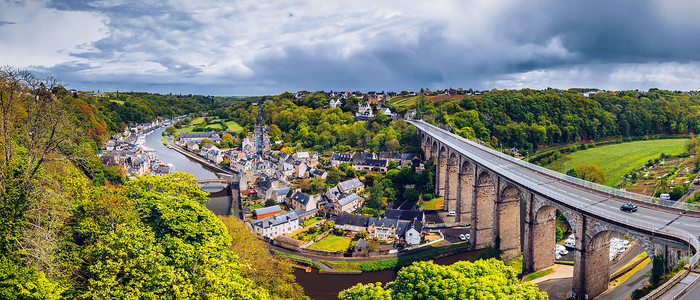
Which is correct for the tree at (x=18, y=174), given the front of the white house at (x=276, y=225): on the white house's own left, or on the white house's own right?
on the white house's own right

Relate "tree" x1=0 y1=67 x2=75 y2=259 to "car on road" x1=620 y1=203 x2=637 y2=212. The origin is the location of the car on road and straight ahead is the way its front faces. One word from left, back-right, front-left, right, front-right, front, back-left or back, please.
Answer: left

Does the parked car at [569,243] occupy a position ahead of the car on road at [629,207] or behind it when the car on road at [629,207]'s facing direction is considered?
ahead

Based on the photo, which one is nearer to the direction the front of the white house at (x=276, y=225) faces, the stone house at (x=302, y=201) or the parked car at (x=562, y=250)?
the parked car

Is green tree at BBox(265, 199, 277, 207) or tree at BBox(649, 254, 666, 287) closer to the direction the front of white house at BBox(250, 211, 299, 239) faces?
the tree

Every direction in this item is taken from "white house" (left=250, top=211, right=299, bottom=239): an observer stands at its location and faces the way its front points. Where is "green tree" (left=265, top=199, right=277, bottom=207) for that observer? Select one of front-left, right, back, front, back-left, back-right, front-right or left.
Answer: back-left

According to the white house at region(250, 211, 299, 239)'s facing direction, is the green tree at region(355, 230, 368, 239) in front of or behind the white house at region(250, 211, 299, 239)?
in front

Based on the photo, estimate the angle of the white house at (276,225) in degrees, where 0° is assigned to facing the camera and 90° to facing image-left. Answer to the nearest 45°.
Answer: approximately 315°

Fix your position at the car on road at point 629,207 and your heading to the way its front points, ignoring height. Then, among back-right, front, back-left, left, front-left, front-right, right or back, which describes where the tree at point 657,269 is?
back-left
